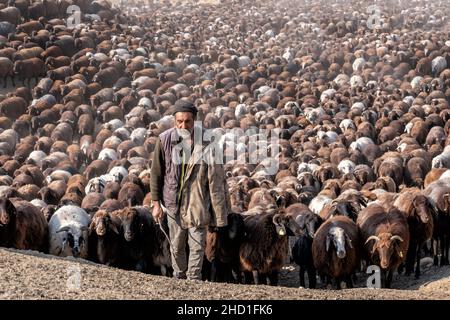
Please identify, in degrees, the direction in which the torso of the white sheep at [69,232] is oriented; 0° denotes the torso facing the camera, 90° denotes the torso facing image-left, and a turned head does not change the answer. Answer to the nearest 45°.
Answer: approximately 0°

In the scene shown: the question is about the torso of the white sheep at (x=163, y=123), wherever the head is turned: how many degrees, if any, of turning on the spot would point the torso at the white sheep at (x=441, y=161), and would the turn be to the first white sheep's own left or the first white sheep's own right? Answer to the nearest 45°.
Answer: approximately 90° to the first white sheep's own left

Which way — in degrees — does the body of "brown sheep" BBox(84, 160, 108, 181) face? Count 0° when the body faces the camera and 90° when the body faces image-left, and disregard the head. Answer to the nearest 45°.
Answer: approximately 45°

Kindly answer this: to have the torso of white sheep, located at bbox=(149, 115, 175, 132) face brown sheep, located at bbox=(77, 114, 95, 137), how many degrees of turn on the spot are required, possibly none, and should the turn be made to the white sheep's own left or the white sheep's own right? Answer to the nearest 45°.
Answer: approximately 45° to the white sheep's own right

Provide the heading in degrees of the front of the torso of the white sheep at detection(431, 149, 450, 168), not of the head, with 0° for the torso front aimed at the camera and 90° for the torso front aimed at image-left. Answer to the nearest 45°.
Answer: approximately 45°

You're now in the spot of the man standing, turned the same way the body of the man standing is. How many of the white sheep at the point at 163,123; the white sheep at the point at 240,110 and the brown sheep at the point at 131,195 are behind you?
3

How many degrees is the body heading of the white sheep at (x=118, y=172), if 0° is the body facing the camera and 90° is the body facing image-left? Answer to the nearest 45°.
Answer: approximately 0°

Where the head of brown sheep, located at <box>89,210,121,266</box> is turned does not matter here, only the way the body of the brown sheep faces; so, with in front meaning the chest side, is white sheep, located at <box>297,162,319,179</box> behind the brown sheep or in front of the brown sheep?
behind

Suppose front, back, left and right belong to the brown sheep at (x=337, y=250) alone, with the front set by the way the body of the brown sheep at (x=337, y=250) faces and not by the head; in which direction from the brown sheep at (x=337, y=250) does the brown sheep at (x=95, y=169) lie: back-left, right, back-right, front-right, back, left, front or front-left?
back-right

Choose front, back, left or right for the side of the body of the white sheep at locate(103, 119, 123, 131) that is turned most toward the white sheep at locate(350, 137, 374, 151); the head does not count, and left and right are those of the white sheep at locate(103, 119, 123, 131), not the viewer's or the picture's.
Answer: left
